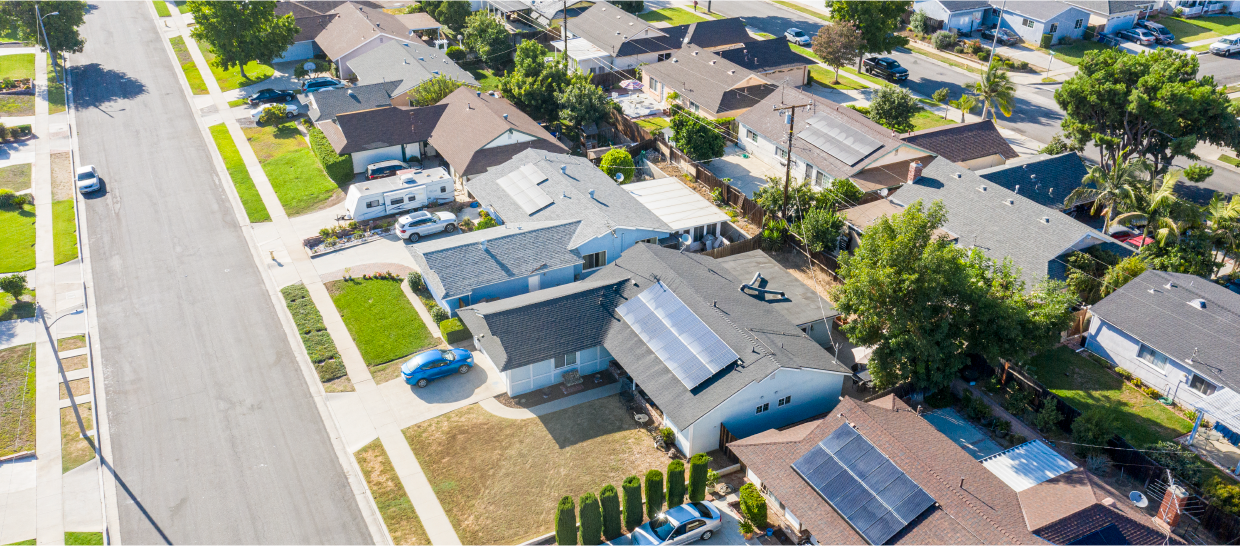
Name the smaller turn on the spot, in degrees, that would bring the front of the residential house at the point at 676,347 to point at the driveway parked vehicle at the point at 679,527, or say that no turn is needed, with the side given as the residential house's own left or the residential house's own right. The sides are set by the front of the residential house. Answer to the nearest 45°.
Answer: approximately 45° to the residential house's own left

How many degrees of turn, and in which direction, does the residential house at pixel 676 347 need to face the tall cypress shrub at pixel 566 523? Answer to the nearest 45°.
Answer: approximately 45° to its left

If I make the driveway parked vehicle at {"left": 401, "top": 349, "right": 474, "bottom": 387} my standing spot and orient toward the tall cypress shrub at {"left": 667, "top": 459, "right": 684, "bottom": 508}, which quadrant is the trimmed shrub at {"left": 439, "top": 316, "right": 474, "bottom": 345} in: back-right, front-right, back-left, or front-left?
back-left

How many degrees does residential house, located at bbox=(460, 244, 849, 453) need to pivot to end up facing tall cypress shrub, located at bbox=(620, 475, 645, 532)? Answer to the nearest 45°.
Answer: approximately 45° to its left

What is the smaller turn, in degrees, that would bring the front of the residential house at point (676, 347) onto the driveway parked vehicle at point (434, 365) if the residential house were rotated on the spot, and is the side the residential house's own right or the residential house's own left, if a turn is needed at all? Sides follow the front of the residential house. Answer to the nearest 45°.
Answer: approximately 45° to the residential house's own right

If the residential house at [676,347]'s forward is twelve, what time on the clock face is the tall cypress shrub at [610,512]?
The tall cypress shrub is roughly at 11 o'clock from the residential house.

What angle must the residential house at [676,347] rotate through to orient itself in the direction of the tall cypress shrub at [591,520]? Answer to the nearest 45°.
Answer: approximately 45° to its left

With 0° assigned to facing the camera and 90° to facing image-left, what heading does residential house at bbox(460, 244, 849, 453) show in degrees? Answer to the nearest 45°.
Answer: approximately 45°
